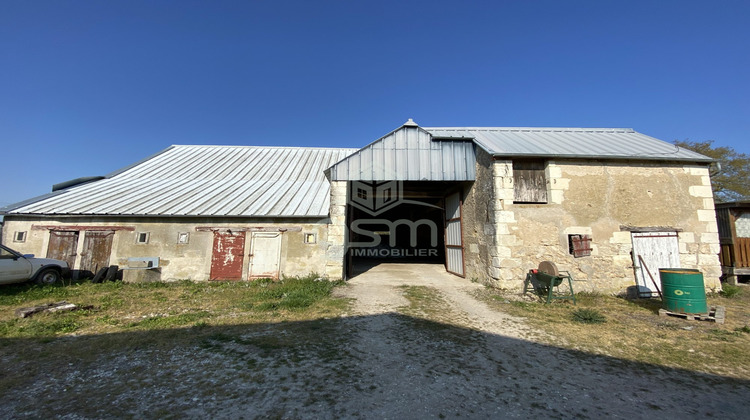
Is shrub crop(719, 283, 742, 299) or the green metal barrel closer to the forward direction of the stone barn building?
the green metal barrel

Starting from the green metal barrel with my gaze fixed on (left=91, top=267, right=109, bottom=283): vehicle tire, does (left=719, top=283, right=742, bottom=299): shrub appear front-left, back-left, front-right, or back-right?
back-right

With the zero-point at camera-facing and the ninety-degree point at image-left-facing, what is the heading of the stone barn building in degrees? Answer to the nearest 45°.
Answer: approximately 0°

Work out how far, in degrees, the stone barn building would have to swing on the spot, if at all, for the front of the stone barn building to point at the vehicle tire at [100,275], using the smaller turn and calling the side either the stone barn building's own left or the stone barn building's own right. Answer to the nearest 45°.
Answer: approximately 90° to the stone barn building's own right

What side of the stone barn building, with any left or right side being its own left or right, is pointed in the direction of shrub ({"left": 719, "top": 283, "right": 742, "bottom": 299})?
left

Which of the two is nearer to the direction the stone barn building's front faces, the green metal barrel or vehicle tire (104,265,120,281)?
the green metal barrel

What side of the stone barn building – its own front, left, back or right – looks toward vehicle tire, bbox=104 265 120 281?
right

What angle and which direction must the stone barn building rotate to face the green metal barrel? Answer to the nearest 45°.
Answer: approximately 45° to its left

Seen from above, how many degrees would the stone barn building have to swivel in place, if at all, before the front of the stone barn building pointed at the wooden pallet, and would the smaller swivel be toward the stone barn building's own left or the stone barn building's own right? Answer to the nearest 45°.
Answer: approximately 45° to the stone barn building's own left
